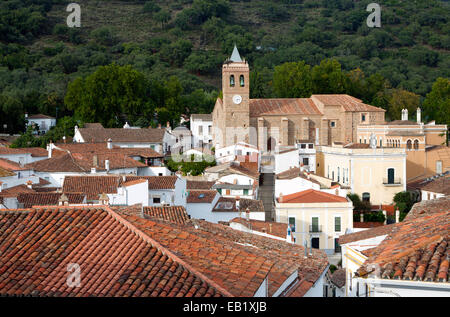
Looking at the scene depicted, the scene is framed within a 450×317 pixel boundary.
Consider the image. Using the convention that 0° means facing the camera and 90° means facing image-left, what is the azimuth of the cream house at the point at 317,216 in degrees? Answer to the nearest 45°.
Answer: approximately 0°

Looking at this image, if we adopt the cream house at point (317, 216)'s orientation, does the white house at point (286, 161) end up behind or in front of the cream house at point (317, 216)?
behind
